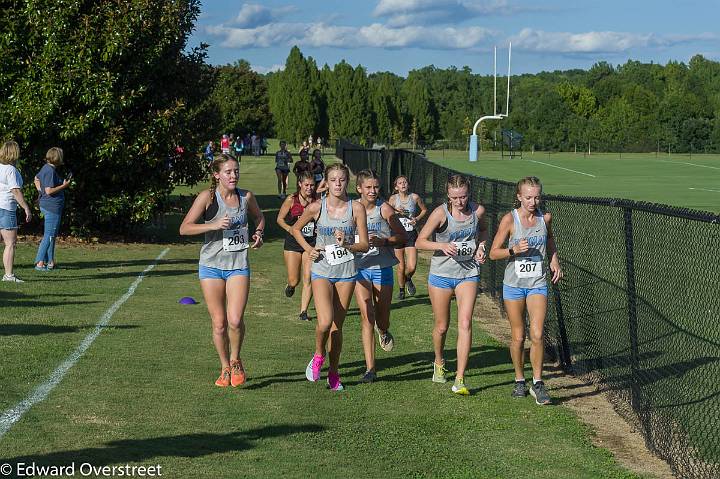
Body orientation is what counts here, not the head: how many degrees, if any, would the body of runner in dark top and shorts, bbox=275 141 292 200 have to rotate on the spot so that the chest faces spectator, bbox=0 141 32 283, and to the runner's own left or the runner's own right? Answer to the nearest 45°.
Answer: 0° — they already face them

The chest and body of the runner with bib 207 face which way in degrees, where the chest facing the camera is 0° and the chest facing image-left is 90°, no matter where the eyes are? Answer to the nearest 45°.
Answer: approximately 0°

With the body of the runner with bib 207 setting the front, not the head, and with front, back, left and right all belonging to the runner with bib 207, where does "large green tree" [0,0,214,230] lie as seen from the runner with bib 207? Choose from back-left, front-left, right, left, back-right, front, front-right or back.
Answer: back-right

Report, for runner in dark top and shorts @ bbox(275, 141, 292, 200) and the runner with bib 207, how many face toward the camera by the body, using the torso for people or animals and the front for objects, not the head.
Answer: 2

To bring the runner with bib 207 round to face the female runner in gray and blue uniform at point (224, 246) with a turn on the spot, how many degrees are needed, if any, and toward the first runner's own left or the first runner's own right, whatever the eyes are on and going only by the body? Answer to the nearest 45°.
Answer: approximately 90° to the first runner's own right

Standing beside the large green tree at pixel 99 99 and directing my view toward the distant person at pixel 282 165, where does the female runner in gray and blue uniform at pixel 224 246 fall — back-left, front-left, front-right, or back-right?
back-right

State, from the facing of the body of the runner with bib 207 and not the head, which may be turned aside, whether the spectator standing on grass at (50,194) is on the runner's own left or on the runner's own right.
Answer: on the runner's own right
